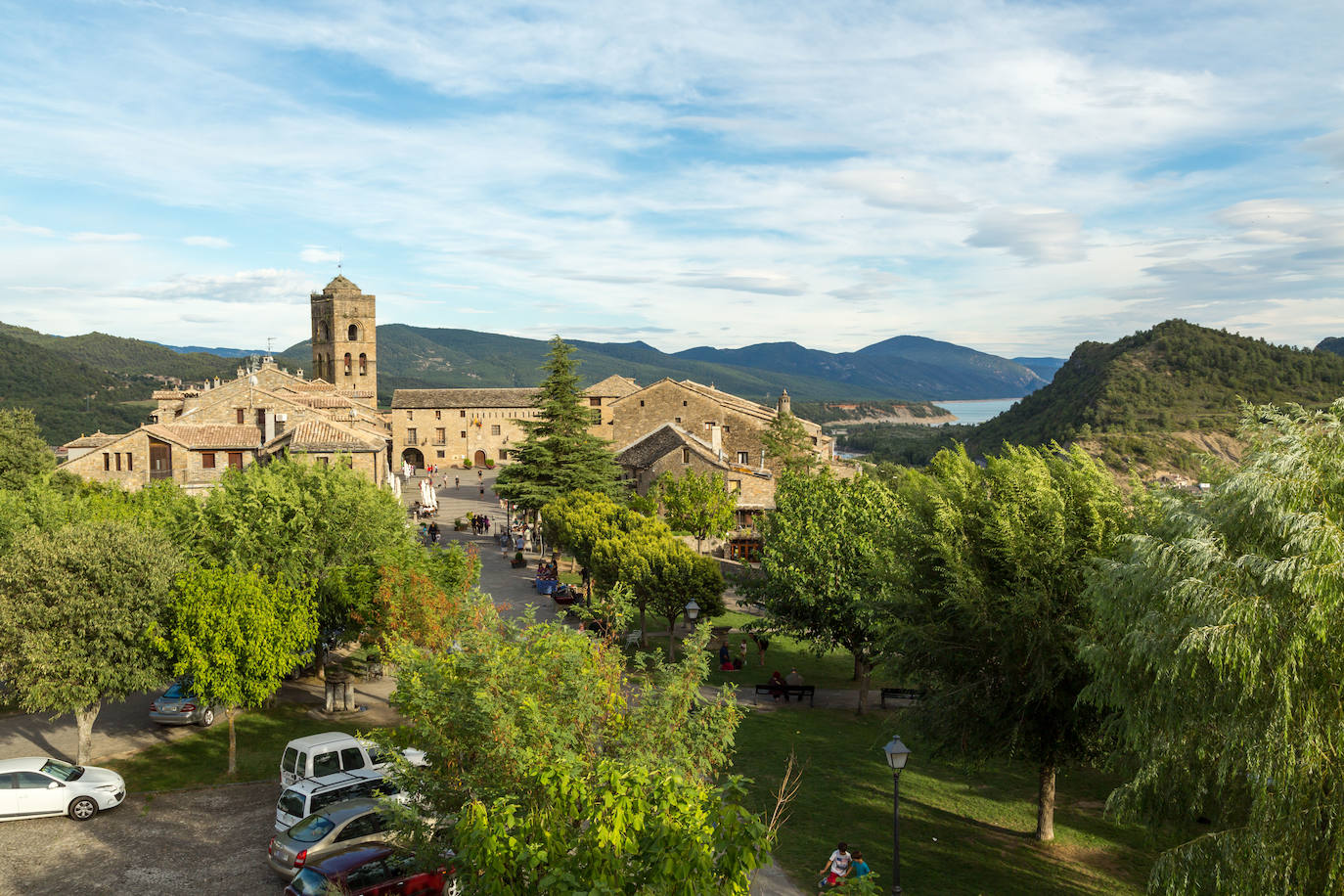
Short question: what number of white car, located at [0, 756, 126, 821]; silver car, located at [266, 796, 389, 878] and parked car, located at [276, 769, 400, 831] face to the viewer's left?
0

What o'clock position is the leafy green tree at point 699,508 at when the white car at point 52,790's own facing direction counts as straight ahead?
The leafy green tree is roughly at 11 o'clock from the white car.

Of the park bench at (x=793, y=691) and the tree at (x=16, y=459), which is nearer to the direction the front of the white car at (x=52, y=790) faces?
the park bench

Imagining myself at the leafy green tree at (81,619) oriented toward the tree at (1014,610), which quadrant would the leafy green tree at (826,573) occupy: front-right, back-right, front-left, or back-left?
front-left

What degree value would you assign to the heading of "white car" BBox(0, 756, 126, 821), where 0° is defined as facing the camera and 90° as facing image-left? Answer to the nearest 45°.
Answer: approximately 270°
